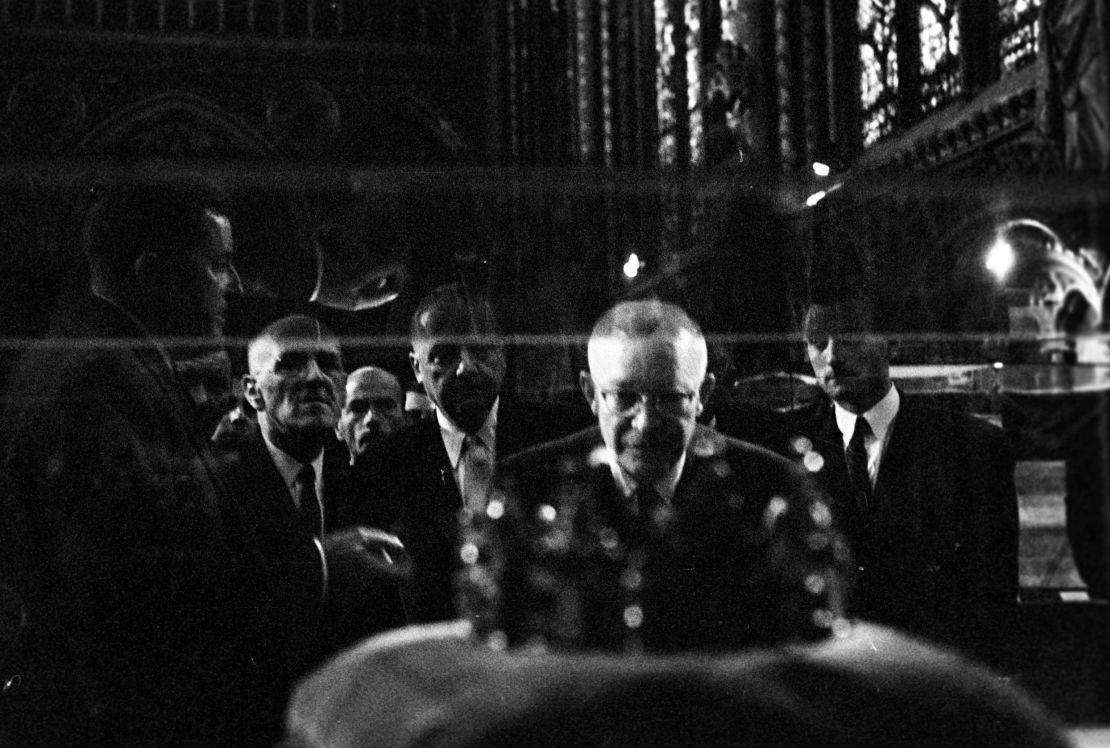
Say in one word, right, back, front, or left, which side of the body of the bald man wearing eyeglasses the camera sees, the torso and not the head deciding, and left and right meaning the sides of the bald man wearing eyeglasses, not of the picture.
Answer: front

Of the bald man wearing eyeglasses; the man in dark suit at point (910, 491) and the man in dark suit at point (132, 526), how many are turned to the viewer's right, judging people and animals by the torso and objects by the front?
1

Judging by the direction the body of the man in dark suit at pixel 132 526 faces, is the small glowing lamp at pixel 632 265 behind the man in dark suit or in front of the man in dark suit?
in front

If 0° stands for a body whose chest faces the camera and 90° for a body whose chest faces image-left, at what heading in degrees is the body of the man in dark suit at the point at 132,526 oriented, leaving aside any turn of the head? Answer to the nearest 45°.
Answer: approximately 270°

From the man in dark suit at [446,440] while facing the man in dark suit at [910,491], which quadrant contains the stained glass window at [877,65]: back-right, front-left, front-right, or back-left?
front-left

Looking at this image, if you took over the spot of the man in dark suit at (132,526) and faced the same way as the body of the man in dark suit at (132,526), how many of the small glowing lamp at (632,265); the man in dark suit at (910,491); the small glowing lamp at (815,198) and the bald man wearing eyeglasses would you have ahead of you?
4

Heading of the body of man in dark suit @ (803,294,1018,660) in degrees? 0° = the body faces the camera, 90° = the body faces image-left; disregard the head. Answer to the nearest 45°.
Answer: approximately 45°

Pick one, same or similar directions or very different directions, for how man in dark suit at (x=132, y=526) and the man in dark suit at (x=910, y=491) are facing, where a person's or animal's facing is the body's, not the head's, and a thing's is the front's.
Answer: very different directions

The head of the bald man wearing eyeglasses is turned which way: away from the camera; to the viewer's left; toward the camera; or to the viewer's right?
toward the camera

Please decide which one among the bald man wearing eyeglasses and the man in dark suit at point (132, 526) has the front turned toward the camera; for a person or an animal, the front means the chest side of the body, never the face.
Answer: the bald man wearing eyeglasses

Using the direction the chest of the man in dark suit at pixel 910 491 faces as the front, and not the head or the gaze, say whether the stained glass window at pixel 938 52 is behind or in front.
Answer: behind

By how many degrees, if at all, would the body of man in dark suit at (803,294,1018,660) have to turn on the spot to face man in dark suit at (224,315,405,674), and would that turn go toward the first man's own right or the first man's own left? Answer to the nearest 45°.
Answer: approximately 45° to the first man's own right
